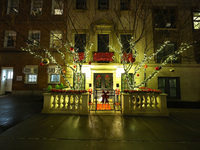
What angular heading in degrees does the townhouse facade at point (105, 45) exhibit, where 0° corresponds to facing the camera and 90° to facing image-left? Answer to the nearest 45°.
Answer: approximately 0°

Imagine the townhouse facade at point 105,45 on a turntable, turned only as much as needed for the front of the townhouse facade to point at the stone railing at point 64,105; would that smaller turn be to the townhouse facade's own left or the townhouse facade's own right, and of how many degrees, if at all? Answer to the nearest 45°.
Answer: approximately 45° to the townhouse facade's own right
